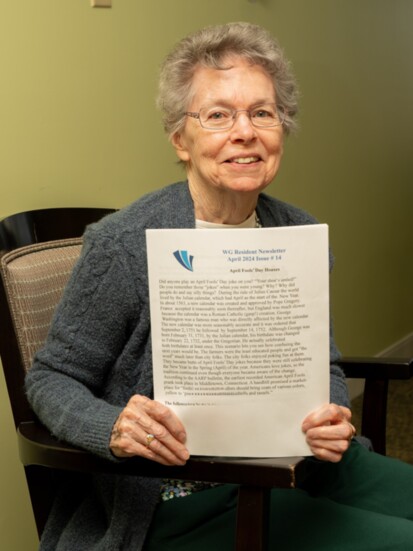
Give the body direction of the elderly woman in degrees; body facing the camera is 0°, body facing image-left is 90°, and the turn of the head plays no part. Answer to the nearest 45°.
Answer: approximately 315°
